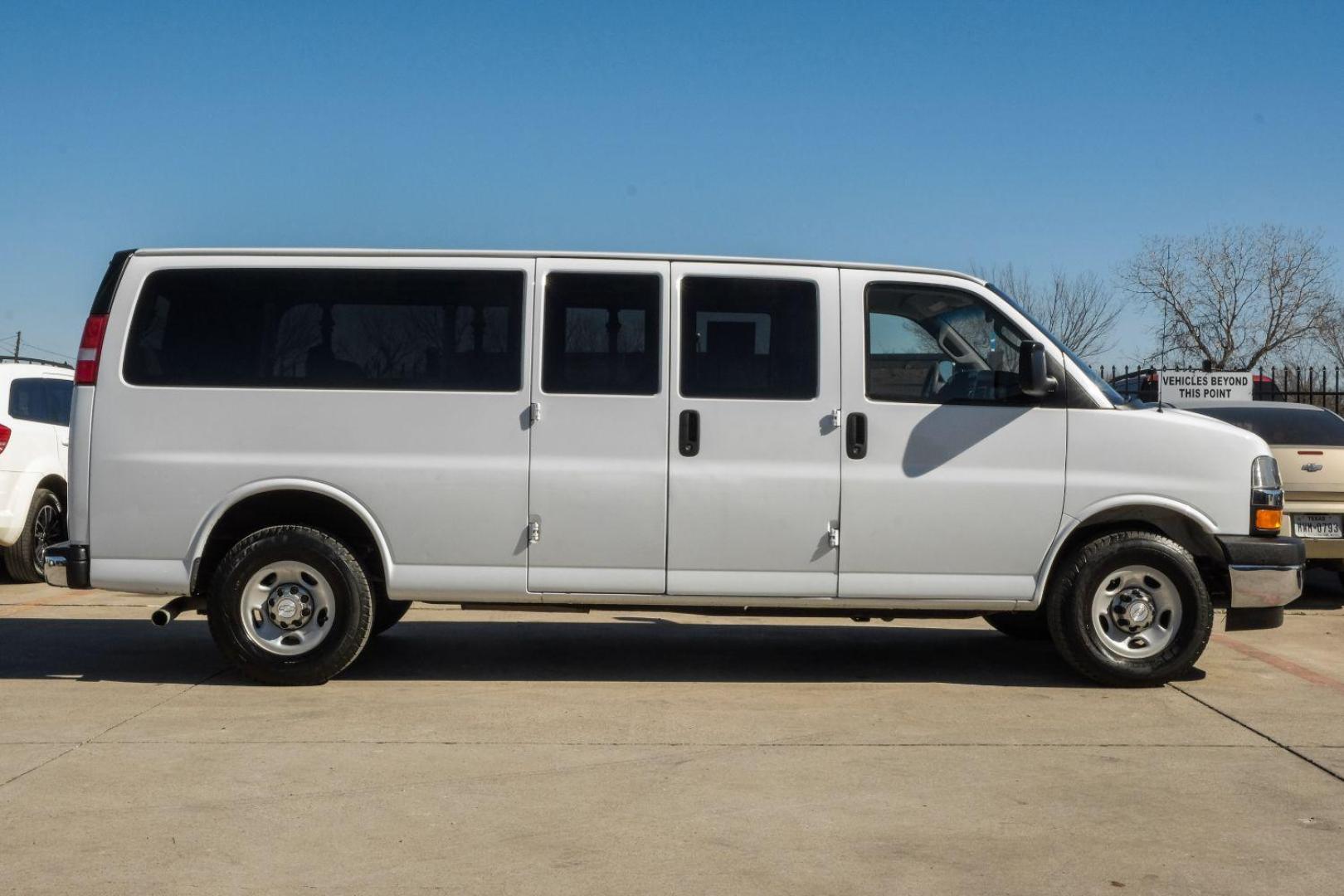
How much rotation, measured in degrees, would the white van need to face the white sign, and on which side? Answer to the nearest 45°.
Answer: approximately 45° to its left

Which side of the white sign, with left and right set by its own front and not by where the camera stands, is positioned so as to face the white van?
front

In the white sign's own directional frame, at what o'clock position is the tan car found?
The tan car is roughly at 12 o'clock from the white sign.

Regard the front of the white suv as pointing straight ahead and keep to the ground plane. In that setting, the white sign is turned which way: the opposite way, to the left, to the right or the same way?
the opposite way

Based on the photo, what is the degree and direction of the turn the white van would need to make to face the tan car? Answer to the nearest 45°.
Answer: approximately 45° to its left

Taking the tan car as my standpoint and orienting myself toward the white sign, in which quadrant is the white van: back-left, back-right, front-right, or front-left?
back-left

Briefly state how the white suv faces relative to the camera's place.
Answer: facing away from the viewer and to the right of the viewer

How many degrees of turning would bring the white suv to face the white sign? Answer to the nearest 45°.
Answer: approximately 45° to its right

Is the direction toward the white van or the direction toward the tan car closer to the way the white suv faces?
the tan car

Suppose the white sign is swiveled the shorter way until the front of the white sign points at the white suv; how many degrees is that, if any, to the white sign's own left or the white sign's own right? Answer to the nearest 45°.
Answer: approximately 45° to the white sign's own right

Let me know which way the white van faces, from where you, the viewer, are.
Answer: facing to the right of the viewer
